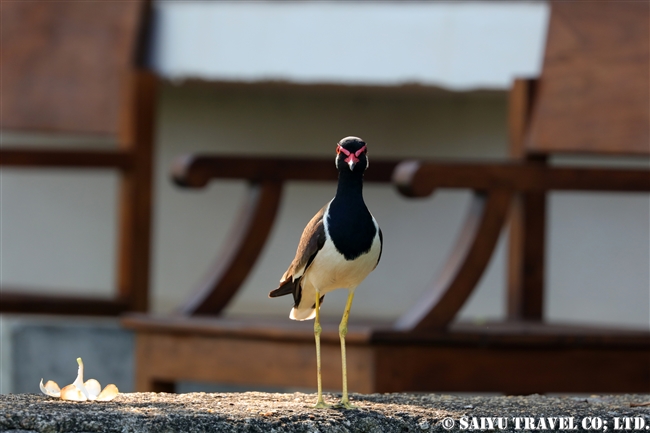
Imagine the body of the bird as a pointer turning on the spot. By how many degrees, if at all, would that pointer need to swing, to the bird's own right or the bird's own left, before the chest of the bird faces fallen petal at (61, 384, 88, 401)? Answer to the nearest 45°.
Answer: approximately 135° to the bird's own right

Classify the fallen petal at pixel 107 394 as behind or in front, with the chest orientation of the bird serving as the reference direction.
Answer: behind

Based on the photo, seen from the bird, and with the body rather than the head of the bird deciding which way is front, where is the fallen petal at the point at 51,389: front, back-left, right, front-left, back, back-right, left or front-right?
back-right

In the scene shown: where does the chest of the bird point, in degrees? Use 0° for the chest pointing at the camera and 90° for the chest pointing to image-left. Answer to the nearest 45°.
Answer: approximately 315°
